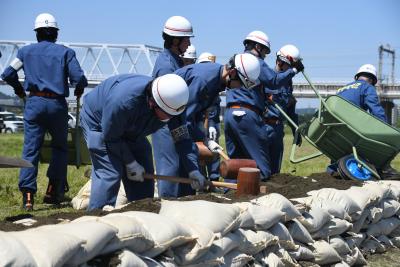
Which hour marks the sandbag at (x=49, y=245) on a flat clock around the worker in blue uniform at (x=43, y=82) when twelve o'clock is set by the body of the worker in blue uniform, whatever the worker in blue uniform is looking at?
The sandbag is roughly at 6 o'clock from the worker in blue uniform.

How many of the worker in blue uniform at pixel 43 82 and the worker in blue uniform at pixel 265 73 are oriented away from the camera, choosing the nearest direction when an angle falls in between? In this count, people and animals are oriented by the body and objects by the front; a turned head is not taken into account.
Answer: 1

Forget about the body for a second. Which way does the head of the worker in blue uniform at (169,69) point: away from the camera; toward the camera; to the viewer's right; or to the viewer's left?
to the viewer's right

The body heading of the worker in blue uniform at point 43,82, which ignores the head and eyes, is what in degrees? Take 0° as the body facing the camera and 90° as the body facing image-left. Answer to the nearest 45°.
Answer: approximately 180°

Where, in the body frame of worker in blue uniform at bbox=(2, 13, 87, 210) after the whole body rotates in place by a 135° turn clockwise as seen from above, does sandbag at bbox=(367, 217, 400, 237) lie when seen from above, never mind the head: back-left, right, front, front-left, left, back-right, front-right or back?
front

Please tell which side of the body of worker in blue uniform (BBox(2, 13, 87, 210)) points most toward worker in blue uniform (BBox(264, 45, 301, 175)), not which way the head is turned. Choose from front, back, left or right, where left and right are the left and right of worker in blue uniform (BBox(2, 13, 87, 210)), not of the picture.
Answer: right

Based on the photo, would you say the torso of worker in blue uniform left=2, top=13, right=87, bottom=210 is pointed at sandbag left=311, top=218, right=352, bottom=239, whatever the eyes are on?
no
